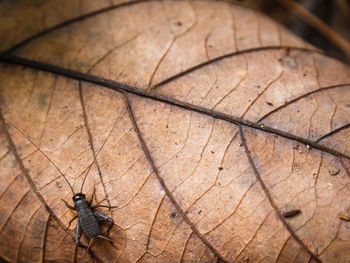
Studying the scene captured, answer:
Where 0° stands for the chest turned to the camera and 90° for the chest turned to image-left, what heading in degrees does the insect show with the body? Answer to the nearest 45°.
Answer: approximately 180°
